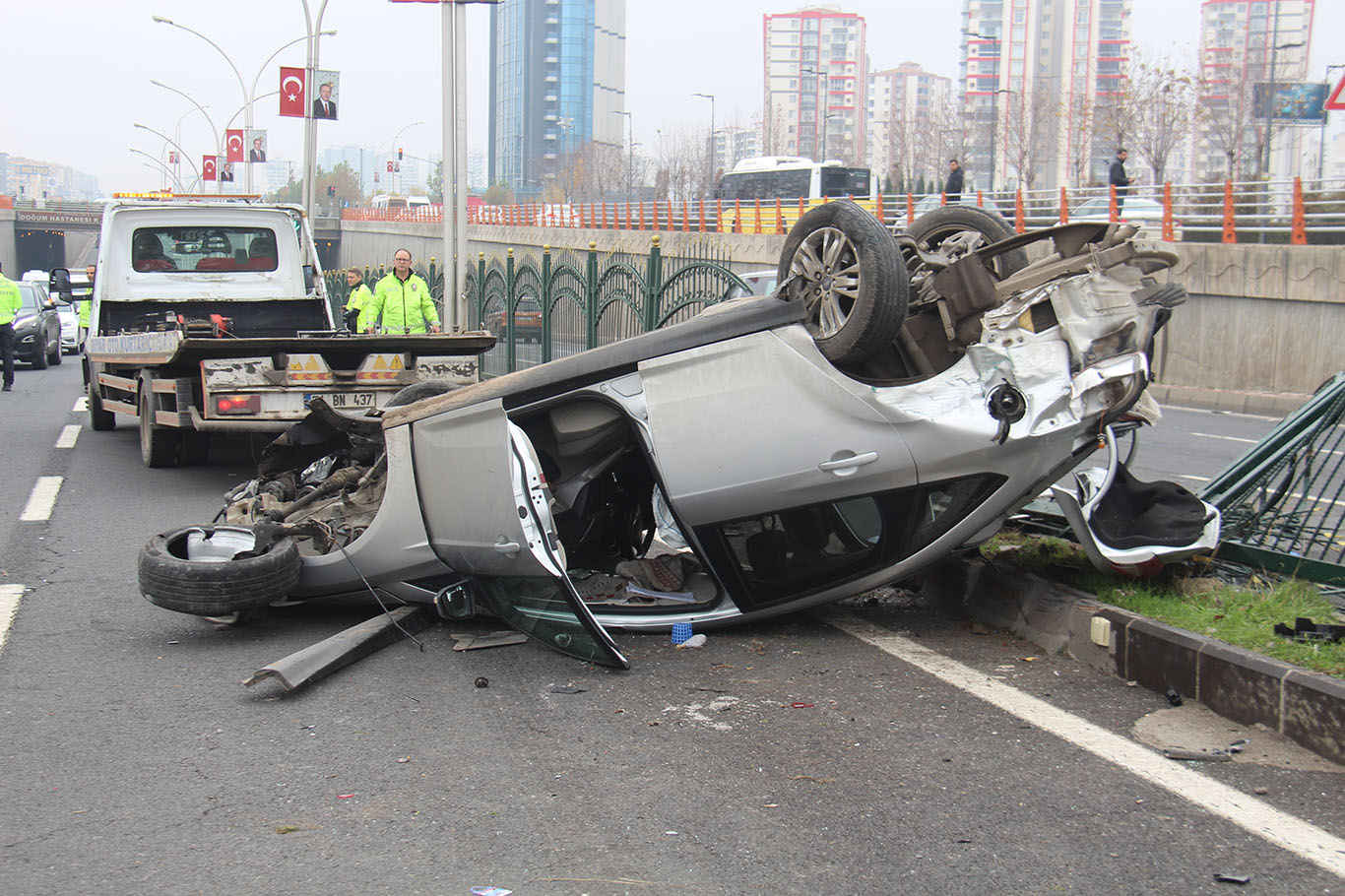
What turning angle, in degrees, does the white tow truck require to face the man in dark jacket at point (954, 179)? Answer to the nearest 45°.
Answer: approximately 45° to its right

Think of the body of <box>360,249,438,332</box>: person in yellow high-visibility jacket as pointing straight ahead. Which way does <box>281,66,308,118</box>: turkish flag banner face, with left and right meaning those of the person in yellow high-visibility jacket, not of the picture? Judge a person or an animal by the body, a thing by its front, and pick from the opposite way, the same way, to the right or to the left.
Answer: the same way

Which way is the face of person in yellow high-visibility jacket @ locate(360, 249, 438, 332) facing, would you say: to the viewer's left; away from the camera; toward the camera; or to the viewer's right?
toward the camera

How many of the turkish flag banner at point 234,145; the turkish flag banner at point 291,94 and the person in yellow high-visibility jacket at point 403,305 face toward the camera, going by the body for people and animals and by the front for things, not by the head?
3

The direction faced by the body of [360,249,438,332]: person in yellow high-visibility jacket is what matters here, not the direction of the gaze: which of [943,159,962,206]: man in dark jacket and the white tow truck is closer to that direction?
the white tow truck

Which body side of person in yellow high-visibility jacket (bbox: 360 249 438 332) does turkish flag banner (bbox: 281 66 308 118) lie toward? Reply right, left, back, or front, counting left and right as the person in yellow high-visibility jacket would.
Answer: back

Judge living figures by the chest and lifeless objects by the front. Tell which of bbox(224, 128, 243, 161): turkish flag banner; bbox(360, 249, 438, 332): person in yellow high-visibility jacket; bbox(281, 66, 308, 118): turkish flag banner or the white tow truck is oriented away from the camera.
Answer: the white tow truck

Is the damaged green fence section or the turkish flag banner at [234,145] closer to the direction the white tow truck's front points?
the turkish flag banner

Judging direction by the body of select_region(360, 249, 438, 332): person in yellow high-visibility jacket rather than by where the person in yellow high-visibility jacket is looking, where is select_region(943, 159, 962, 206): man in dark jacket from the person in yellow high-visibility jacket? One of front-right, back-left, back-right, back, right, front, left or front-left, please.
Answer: back-left

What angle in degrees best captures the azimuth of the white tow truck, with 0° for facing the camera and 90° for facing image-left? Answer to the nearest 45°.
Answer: approximately 180°

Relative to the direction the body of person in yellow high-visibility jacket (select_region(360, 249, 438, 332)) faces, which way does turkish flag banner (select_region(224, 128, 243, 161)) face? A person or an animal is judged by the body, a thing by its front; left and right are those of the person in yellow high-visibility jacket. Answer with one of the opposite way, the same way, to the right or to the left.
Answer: the same way

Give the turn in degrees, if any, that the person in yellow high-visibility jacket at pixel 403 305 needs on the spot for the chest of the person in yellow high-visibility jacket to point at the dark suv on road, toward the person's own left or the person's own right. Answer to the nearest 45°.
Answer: approximately 135° to the person's own right

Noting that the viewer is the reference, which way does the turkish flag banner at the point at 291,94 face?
facing the viewer

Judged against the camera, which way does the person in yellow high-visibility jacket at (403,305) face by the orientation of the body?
toward the camera

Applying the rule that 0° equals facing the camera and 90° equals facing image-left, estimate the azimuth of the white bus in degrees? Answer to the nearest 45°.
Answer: approximately 135°

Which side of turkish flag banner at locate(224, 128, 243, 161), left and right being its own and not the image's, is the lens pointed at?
front

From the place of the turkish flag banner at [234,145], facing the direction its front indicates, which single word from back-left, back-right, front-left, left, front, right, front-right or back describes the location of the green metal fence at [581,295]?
front

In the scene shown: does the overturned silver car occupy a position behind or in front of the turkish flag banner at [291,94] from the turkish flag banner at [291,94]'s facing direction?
in front

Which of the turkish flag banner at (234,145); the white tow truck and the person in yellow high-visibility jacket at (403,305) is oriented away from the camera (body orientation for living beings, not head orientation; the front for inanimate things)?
the white tow truck
